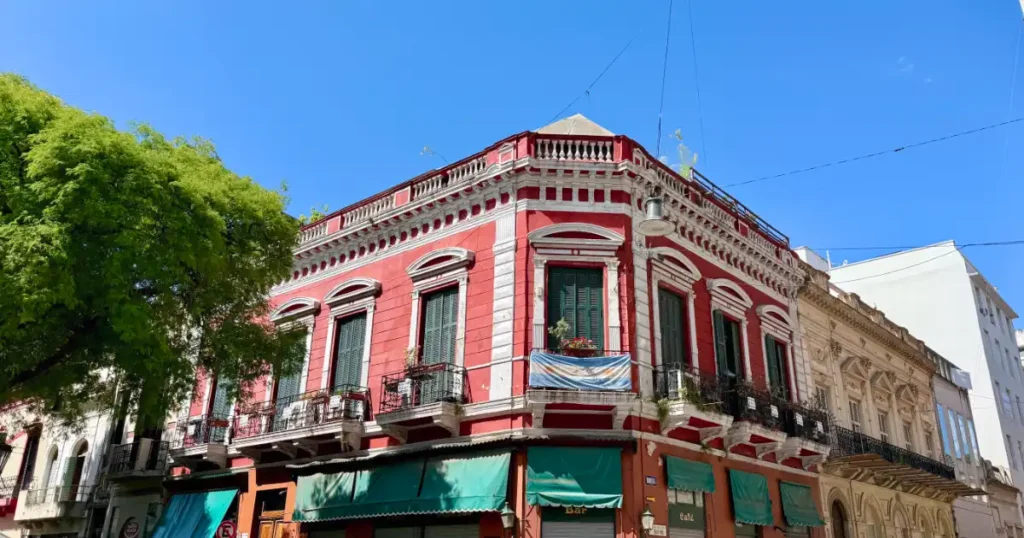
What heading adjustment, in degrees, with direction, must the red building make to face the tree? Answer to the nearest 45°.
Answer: approximately 45° to its right

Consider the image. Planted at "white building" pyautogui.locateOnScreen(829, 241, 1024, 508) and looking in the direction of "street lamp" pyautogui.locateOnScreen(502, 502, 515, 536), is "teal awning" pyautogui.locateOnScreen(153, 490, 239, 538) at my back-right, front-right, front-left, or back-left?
front-right

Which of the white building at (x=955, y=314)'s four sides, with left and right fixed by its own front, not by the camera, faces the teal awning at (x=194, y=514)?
right

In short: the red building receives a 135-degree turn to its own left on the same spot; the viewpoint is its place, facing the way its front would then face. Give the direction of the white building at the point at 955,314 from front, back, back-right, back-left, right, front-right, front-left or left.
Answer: front

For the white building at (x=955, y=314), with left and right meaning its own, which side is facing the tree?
right

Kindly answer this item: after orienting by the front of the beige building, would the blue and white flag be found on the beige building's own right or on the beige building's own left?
on the beige building's own right

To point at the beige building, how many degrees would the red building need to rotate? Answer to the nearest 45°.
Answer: approximately 135° to its left

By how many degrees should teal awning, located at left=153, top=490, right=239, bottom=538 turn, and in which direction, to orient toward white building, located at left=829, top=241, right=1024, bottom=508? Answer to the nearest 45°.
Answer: approximately 135° to its left

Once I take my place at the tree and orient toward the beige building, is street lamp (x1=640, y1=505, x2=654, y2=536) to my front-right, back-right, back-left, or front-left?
front-right

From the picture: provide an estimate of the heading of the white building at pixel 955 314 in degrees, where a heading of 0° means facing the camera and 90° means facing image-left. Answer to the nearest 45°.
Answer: approximately 315°

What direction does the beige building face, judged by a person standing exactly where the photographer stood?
facing the viewer and to the right of the viewer

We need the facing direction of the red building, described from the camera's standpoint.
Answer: facing the viewer

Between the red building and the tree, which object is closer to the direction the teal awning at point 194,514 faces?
the tree
